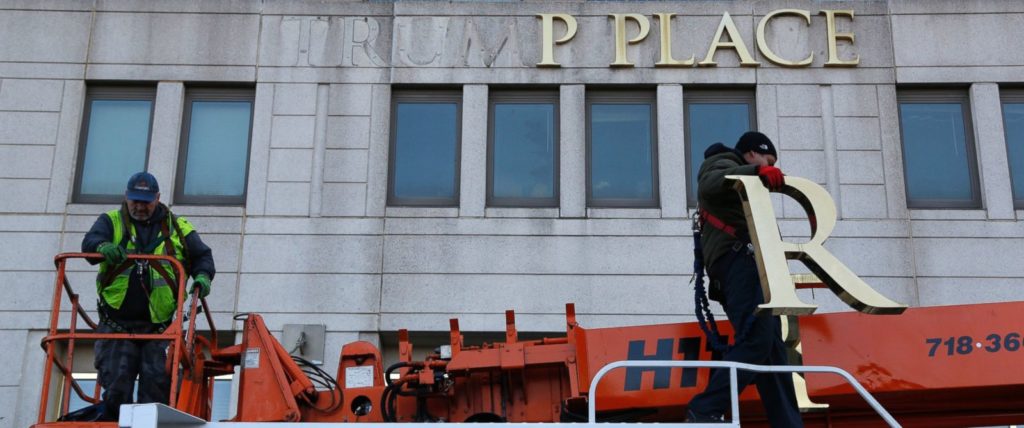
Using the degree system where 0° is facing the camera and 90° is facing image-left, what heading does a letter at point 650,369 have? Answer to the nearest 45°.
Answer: approximately 0°

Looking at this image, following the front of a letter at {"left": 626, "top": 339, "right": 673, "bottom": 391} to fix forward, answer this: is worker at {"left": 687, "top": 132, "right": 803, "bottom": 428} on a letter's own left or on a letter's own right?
on a letter's own left

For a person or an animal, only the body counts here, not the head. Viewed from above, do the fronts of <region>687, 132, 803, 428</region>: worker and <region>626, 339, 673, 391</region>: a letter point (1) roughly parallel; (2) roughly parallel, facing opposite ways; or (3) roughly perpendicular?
roughly perpendicular

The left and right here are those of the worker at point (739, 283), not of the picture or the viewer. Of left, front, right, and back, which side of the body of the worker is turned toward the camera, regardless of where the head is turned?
right

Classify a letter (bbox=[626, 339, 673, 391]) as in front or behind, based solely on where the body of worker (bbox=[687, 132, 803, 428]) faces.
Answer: behind

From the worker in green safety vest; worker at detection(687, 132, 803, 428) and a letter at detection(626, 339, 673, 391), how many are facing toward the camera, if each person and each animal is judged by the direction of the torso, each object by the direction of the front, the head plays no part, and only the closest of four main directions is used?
2

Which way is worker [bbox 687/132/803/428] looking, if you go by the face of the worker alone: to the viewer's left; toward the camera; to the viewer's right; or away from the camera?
to the viewer's right
